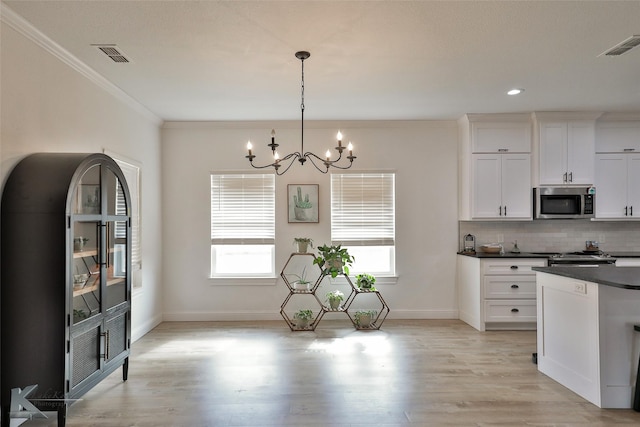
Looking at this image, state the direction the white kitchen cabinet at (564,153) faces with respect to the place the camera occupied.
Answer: facing the viewer

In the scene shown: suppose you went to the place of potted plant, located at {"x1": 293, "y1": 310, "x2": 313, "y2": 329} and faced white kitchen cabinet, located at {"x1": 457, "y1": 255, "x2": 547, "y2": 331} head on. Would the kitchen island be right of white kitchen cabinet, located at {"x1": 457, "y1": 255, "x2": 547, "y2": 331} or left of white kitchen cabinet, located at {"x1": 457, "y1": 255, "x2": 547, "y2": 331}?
right

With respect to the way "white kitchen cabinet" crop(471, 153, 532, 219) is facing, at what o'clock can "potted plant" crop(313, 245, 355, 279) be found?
The potted plant is roughly at 2 o'clock from the white kitchen cabinet.

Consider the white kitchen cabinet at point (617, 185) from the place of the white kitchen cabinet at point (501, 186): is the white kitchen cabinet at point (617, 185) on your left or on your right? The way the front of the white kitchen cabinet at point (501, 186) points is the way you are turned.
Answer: on your left

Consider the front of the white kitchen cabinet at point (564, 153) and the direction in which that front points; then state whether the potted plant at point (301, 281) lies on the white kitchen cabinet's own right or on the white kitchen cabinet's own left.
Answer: on the white kitchen cabinet's own right

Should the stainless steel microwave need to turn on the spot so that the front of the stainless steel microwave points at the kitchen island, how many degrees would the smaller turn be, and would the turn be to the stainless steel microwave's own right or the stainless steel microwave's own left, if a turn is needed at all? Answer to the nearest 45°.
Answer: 0° — it already faces it

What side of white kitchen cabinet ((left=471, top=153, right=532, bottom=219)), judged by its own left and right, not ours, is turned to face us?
front

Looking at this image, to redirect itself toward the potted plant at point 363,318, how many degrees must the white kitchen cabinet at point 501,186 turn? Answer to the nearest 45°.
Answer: approximately 45° to its right

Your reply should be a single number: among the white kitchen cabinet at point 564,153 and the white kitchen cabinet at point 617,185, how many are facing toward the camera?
2

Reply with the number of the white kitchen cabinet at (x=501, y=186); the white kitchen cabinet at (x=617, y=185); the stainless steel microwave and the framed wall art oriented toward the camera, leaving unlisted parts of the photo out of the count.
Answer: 4

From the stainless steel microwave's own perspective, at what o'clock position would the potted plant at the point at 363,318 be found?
The potted plant is roughly at 2 o'clock from the stainless steel microwave.

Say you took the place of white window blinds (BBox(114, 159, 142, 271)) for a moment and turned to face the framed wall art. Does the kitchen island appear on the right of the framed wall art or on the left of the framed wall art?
right
